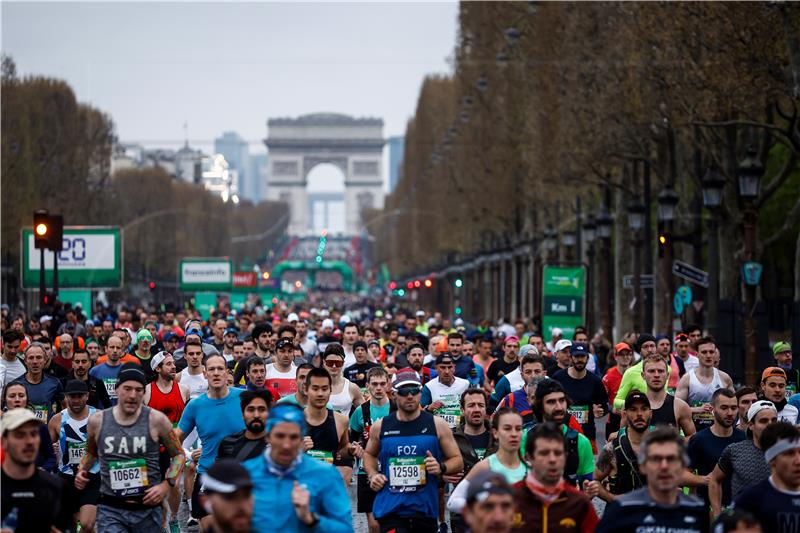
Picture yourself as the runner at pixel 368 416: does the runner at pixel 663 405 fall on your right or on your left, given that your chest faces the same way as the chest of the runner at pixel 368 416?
on your left

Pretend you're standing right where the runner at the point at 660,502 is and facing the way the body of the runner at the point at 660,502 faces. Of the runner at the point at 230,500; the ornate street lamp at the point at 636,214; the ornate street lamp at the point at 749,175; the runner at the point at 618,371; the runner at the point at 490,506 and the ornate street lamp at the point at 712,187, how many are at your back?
4

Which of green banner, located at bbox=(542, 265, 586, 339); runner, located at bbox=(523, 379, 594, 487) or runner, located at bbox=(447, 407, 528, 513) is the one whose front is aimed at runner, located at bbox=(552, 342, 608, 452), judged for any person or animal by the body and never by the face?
the green banner

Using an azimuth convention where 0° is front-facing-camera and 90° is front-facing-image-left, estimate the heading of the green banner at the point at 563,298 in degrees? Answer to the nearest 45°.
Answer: approximately 0°

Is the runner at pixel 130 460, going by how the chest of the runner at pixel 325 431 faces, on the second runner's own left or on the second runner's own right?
on the second runner's own right

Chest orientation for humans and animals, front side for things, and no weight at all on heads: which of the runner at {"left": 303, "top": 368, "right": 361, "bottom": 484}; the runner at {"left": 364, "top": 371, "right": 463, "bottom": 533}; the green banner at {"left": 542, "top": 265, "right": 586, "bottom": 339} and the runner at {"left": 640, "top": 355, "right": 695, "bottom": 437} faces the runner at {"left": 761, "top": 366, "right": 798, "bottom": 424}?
the green banner

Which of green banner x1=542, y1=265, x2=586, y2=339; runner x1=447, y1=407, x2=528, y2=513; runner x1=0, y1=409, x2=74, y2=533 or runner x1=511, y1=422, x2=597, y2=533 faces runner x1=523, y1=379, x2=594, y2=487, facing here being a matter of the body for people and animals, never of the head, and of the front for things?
the green banner

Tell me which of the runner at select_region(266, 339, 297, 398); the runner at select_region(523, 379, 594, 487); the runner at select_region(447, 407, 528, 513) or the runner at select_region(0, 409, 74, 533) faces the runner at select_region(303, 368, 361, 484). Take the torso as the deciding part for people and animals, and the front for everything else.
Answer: the runner at select_region(266, 339, 297, 398)

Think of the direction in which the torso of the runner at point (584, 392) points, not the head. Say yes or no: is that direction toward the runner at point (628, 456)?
yes
